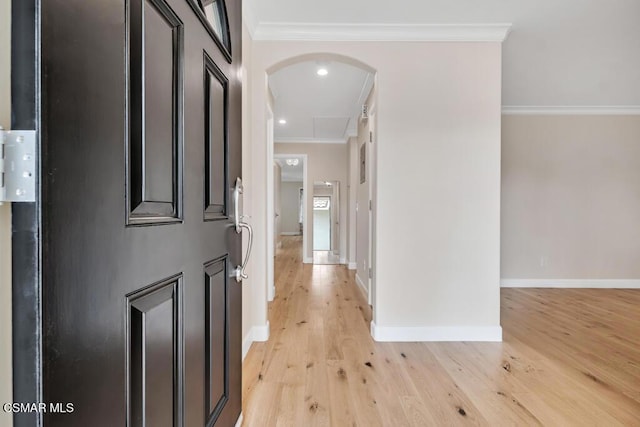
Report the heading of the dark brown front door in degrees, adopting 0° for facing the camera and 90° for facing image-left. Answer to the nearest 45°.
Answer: approximately 315°
